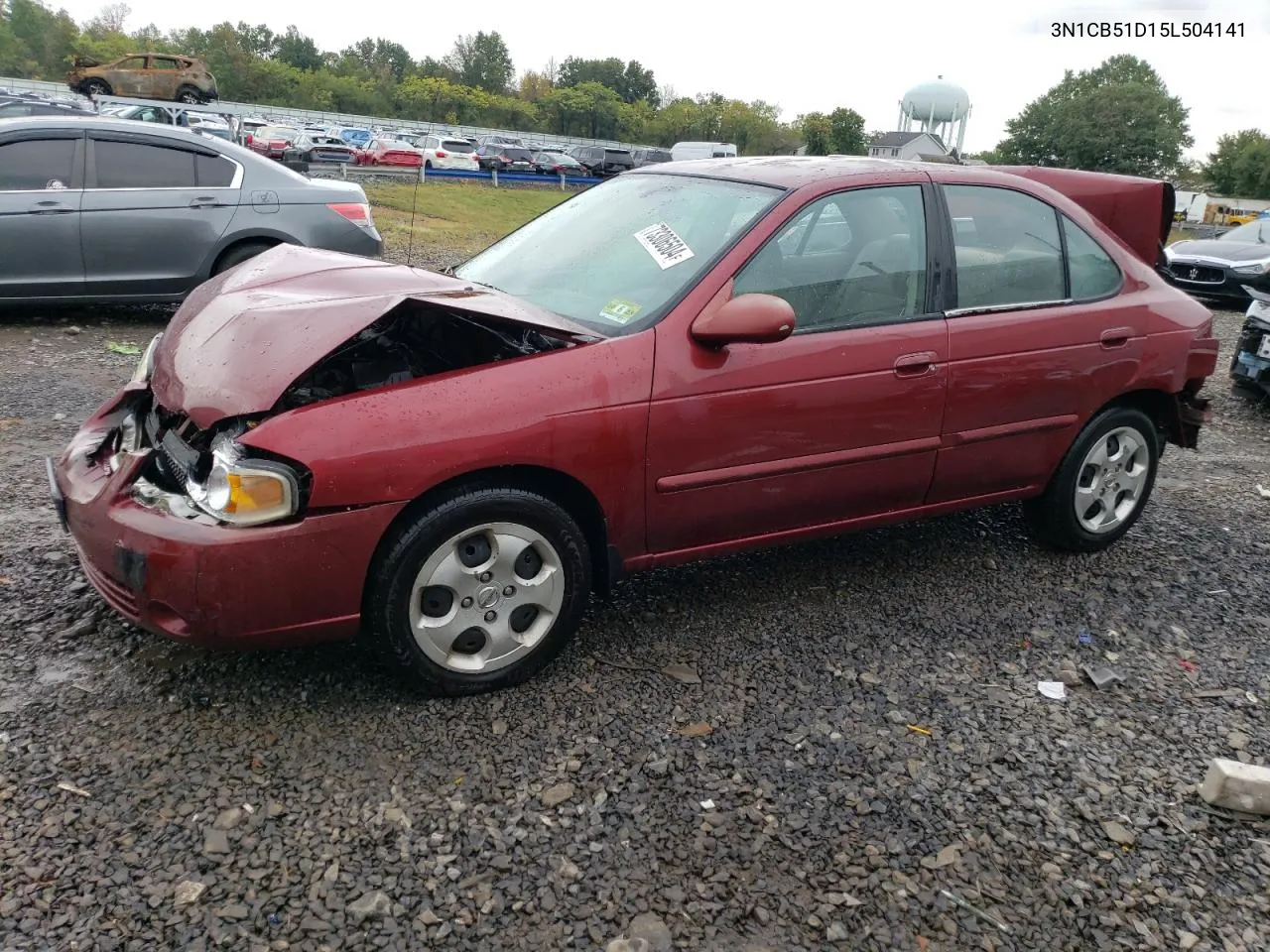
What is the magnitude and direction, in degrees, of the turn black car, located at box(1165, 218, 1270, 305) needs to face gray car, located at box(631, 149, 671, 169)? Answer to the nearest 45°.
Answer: approximately 90° to its right

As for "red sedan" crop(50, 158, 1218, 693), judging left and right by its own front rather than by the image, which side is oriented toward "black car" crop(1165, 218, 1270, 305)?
back

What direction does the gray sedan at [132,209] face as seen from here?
to the viewer's left

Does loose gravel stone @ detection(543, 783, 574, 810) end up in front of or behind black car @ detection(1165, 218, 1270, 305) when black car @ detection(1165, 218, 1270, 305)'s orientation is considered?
in front

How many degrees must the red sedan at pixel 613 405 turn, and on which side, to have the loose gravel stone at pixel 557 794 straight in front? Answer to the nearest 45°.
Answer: approximately 45° to its left

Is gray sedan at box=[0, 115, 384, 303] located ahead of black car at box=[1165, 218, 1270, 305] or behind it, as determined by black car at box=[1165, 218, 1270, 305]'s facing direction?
ahead

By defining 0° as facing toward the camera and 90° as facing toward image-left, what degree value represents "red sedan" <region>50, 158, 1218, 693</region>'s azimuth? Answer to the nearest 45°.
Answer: approximately 45°

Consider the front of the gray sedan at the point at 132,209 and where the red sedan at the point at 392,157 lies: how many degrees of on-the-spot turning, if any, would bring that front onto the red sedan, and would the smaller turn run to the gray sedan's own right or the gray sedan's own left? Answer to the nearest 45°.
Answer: approximately 90° to the gray sedan's own right

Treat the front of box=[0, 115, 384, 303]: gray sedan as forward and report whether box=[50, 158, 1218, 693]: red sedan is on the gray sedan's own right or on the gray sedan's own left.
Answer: on the gray sedan's own left

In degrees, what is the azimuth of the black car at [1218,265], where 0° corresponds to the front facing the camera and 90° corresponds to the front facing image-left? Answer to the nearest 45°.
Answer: approximately 45°
